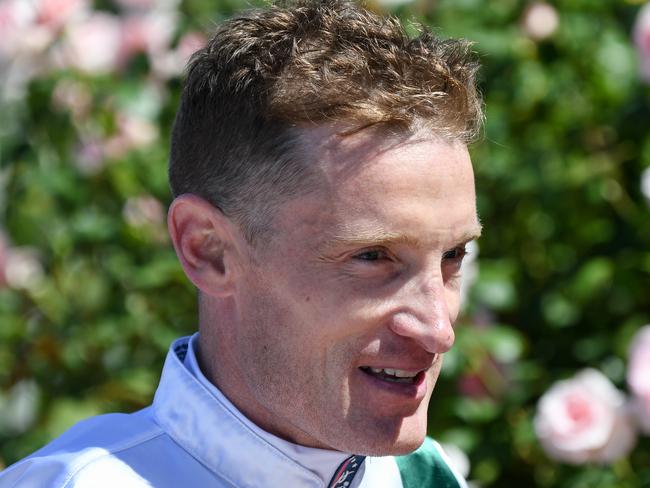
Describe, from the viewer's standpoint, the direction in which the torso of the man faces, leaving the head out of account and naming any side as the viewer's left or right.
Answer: facing the viewer and to the right of the viewer

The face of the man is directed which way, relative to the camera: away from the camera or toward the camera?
toward the camera

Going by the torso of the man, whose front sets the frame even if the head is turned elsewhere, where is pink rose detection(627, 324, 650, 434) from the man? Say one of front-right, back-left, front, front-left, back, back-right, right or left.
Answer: left

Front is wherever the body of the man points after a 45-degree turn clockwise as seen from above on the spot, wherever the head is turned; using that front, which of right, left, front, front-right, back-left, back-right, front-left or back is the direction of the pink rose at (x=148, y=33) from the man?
back

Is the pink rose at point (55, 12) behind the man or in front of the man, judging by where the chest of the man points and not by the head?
behind

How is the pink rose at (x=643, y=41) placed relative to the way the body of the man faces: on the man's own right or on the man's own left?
on the man's own left

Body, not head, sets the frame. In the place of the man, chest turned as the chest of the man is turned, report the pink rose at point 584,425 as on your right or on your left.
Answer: on your left

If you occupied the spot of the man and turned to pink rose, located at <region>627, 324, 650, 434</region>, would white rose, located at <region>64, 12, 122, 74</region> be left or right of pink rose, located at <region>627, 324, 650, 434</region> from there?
left

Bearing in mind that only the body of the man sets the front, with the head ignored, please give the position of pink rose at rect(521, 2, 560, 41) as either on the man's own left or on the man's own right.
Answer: on the man's own left
